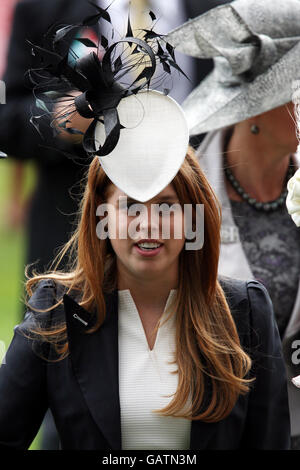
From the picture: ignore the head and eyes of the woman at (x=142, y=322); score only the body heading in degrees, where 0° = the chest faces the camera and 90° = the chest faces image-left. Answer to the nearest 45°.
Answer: approximately 0°
